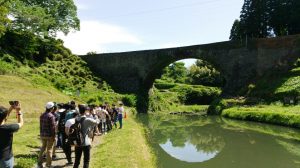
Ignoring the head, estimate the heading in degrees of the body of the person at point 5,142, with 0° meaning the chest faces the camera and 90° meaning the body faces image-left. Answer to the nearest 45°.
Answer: approximately 225°
